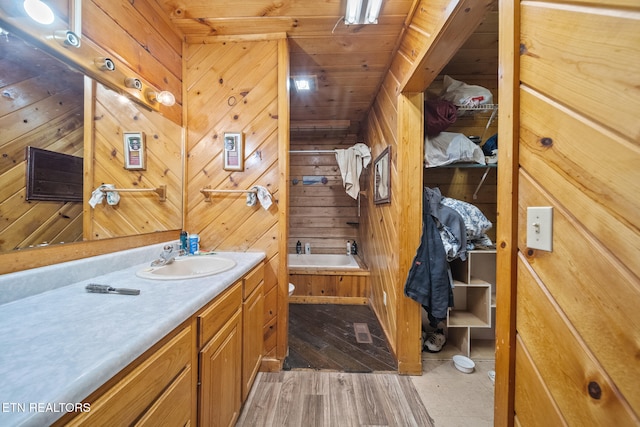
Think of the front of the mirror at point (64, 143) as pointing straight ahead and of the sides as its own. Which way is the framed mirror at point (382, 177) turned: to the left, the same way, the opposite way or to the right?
the opposite way

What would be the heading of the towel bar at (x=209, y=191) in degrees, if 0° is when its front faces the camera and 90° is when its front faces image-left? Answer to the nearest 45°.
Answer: approximately 0°

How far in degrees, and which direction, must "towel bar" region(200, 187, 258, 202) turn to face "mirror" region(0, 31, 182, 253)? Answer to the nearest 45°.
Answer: approximately 45° to its right

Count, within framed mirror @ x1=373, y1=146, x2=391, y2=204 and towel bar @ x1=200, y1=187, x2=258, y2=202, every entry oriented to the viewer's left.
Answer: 1

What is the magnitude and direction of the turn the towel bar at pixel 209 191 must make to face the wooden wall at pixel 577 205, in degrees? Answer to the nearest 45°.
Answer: approximately 45° to its left

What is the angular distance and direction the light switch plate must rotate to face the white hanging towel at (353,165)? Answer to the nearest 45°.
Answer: approximately 90° to its right

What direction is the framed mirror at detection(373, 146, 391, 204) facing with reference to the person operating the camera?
facing to the left of the viewer

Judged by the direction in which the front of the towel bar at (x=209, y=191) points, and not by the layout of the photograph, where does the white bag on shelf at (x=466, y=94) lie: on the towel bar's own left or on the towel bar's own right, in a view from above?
on the towel bar's own left

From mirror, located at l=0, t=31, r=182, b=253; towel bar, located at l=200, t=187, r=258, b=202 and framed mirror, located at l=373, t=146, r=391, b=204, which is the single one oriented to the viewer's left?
the framed mirror

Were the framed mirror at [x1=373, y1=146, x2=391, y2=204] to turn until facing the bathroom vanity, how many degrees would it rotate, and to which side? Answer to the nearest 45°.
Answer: approximately 90° to its left

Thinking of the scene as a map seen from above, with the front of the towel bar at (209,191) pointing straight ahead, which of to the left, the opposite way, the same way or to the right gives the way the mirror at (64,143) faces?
to the left
